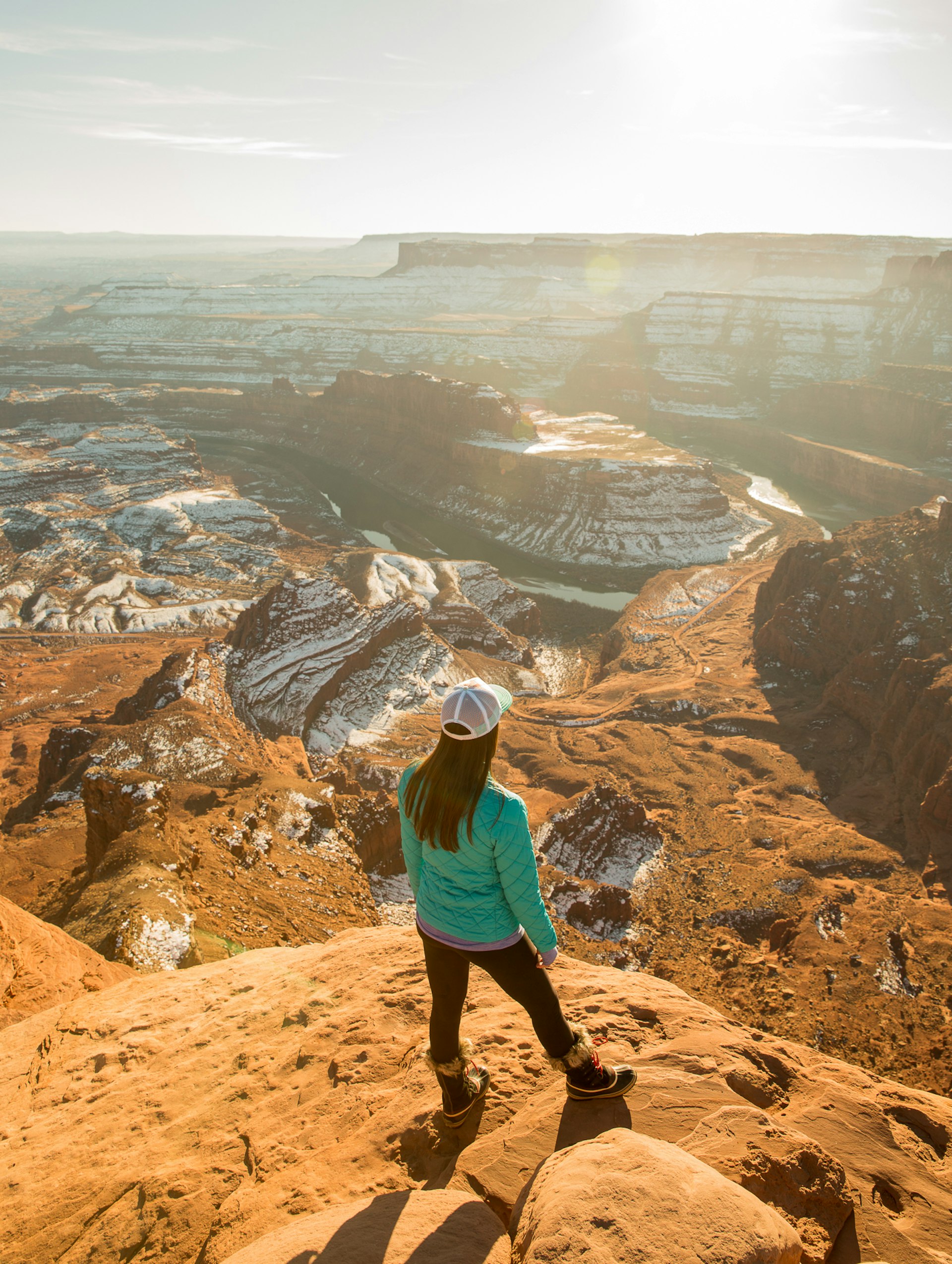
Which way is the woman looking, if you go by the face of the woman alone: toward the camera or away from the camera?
away from the camera

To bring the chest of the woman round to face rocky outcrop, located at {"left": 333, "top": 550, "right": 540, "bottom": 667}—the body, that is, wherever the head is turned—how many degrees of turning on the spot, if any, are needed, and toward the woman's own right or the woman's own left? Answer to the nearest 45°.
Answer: approximately 45° to the woman's own left

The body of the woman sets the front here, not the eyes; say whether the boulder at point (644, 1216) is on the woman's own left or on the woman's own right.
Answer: on the woman's own right

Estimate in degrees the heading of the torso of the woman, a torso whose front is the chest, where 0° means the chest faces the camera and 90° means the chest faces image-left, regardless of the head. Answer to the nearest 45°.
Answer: approximately 225°

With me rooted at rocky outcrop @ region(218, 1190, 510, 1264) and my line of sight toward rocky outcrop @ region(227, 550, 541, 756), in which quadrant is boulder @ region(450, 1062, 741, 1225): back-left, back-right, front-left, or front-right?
front-right

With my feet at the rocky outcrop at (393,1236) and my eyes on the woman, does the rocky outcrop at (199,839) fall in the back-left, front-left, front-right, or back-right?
front-left

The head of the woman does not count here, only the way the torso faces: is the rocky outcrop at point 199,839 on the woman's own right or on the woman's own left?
on the woman's own left
